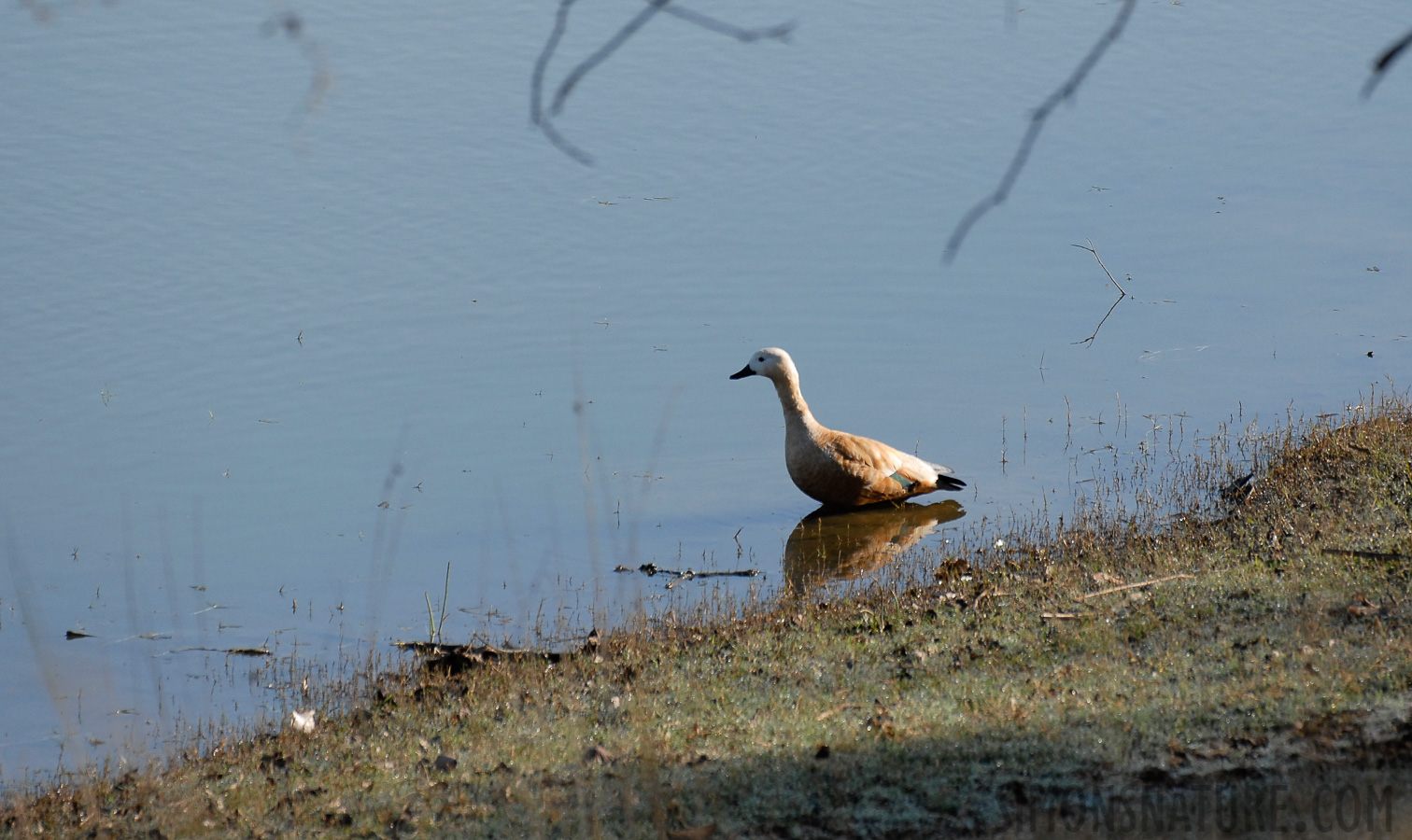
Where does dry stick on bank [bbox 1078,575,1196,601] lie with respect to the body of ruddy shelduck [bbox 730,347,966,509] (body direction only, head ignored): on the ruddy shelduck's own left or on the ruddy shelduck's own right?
on the ruddy shelduck's own left

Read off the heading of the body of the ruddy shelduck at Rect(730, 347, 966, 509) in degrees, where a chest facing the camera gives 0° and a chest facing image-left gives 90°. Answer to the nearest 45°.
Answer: approximately 90°
